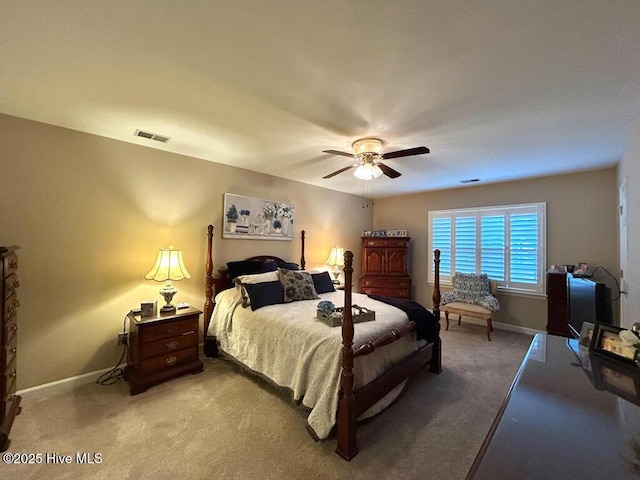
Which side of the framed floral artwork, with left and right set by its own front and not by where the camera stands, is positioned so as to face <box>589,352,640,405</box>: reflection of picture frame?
front

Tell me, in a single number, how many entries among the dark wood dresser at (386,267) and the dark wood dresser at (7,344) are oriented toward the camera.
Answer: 1

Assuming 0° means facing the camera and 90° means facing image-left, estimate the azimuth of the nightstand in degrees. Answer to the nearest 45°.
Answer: approximately 315°

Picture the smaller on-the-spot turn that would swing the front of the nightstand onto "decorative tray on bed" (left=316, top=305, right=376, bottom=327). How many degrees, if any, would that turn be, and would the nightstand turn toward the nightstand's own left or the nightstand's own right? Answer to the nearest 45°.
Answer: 0° — it already faces it

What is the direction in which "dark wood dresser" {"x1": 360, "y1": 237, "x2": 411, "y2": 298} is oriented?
toward the camera

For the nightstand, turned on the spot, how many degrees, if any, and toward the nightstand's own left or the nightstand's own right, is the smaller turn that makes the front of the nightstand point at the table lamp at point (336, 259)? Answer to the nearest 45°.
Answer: approximately 45° to the nightstand's own left

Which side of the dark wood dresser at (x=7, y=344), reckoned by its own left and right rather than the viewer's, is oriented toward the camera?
right

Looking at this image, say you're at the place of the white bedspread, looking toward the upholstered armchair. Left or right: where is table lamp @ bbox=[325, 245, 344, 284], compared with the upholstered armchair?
left

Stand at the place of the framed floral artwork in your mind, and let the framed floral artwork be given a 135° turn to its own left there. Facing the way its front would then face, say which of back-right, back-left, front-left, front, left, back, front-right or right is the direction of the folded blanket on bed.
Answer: back-right

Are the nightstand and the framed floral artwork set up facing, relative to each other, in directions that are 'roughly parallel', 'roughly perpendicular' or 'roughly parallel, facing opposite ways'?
roughly parallel

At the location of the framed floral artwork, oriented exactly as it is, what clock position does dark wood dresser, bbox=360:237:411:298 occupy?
The dark wood dresser is roughly at 10 o'clock from the framed floral artwork.

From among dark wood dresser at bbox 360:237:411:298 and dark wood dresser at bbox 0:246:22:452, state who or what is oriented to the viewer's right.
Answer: dark wood dresser at bbox 0:246:22:452

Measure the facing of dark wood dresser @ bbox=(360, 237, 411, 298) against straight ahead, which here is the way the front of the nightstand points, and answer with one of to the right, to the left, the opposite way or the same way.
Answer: to the right

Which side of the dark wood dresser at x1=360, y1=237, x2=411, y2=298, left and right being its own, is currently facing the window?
left

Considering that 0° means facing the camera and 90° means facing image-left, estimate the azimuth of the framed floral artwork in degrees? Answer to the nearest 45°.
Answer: approximately 315°
